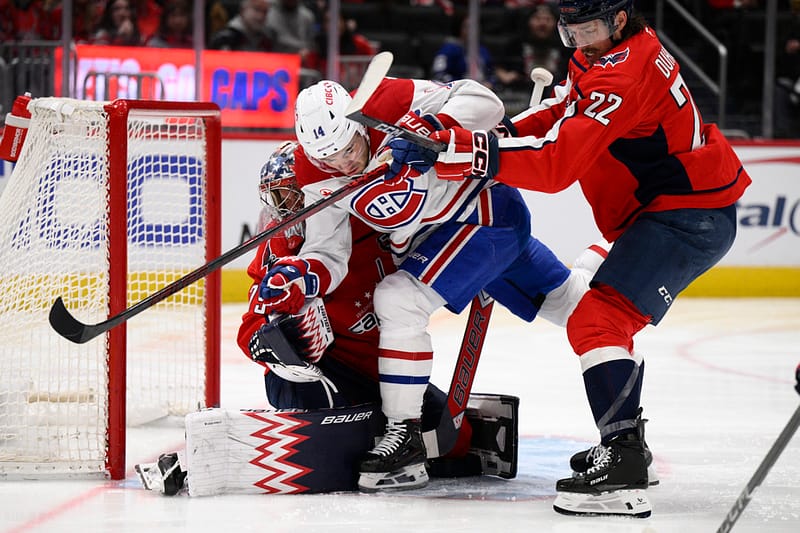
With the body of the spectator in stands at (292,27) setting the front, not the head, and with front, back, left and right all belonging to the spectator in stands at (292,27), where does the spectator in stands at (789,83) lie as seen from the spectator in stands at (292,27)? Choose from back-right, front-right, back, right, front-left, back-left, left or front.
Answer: left

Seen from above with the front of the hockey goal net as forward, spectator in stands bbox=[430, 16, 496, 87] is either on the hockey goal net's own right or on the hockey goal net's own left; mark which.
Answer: on the hockey goal net's own left

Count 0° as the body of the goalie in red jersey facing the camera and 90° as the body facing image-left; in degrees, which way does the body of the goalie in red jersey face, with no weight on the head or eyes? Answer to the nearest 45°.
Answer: approximately 315°

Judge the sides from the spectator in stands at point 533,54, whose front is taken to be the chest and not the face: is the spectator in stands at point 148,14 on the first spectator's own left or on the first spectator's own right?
on the first spectator's own right

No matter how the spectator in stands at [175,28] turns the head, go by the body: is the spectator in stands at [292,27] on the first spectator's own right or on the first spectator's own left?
on the first spectator's own left

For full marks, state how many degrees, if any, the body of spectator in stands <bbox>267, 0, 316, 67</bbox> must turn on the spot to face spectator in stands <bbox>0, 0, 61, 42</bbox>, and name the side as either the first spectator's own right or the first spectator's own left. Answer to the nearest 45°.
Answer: approximately 90° to the first spectator's own right

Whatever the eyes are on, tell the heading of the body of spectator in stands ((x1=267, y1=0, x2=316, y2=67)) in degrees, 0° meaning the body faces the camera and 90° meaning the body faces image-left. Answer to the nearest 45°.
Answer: approximately 0°

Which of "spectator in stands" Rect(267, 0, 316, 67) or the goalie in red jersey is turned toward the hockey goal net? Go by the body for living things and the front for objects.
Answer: the spectator in stands
